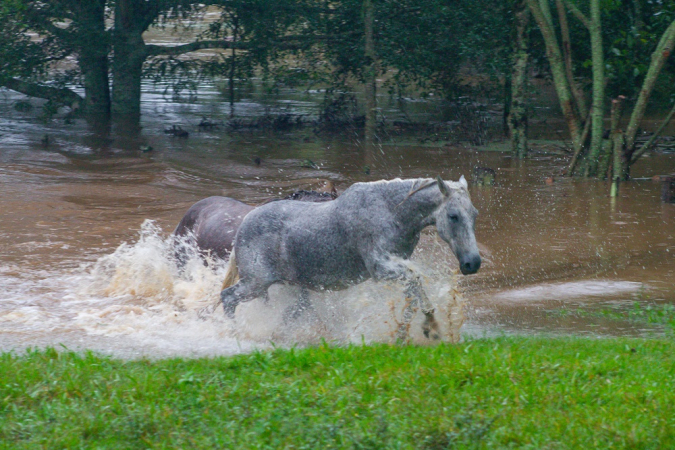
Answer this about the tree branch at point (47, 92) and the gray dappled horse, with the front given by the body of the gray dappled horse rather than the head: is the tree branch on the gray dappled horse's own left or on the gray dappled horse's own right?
on the gray dappled horse's own left

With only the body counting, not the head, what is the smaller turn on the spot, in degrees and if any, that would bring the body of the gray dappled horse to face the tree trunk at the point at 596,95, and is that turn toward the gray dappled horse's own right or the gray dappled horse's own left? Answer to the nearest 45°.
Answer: approximately 45° to the gray dappled horse's own left

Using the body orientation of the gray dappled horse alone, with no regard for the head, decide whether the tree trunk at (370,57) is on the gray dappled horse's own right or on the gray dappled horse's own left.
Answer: on the gray dappled horse's own left

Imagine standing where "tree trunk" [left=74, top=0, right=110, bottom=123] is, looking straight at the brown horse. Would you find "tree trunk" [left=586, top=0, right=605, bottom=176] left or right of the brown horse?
left

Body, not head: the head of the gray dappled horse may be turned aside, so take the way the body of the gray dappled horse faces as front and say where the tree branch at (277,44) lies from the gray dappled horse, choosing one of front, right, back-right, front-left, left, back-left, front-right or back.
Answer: left

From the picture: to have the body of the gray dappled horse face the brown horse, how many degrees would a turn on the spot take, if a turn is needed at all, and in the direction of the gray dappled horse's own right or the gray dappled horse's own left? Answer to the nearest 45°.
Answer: approximately 135° to the gray dappled horse's own left

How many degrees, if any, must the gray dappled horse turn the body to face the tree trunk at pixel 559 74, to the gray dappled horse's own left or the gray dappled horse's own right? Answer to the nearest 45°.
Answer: approximately 90° to the gray dappled horse's own left

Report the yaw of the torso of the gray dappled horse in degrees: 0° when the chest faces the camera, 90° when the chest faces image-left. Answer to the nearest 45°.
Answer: approximately 270°
